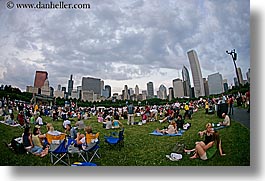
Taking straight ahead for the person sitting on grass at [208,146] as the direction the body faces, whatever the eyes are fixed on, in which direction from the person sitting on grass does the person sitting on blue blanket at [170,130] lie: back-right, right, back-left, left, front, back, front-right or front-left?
front-right

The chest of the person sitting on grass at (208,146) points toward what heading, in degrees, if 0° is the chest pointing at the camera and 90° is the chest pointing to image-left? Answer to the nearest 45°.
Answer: approximately 45°

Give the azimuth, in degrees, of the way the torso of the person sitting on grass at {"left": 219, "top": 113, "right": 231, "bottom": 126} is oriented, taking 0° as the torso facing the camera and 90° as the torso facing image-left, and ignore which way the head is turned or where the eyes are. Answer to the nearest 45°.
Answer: approximately 90°

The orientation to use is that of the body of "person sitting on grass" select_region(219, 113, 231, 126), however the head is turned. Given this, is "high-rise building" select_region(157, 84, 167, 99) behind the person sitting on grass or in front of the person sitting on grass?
in front

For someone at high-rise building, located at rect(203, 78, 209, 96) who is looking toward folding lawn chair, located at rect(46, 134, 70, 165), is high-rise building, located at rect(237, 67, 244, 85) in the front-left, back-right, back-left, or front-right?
back-left

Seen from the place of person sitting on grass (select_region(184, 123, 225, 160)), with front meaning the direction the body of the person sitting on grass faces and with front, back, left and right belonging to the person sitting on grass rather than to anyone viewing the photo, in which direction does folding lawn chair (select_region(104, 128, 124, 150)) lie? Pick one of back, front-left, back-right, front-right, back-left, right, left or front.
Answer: front-right

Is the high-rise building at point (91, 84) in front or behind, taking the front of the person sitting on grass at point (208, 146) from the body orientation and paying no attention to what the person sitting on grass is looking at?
in front
